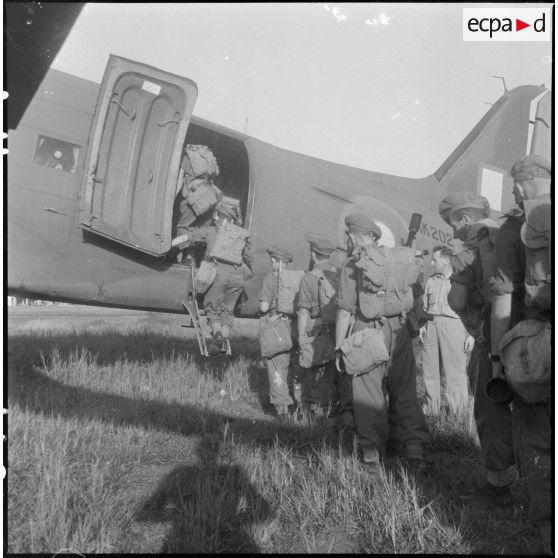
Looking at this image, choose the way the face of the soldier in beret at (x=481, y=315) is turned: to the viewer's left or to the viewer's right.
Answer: to the viewer's left

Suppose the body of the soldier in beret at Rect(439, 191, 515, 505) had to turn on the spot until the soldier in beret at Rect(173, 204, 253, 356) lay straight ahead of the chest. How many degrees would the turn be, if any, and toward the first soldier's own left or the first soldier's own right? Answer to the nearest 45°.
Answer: approximately 45° to the first soldier's own right

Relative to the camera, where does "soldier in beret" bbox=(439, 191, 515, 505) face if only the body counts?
to the viewer's left

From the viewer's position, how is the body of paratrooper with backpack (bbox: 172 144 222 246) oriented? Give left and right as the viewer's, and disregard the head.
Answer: facing away from the viewer and to the left of the viewer

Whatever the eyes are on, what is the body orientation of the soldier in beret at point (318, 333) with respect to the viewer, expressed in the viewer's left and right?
facing away from the viewer and to the left of the viewer
